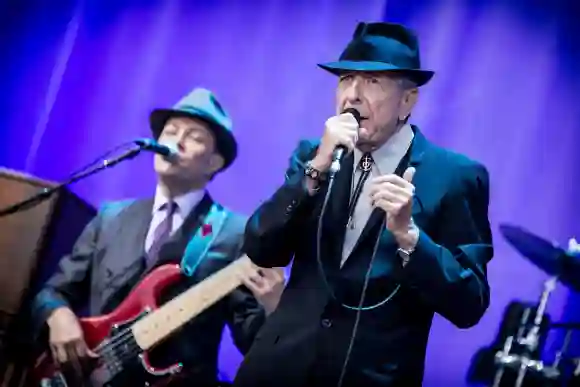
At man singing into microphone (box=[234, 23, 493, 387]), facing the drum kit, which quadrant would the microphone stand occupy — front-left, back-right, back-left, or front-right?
back-left

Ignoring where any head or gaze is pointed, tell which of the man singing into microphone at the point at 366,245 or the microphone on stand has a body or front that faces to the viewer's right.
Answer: the microphone on stand

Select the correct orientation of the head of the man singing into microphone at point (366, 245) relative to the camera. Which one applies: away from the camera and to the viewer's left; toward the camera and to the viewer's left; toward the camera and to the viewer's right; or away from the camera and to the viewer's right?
toward the camera and to the viewer's left

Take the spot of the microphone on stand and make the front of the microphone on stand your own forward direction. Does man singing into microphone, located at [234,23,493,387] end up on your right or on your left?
on your right

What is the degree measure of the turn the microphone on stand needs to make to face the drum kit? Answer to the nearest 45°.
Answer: approximately 45° to its right

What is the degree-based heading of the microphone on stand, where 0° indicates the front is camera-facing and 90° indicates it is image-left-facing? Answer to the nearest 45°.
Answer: approximately 270°

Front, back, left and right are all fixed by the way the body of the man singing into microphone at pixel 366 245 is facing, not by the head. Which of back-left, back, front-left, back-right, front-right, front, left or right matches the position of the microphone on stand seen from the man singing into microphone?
right

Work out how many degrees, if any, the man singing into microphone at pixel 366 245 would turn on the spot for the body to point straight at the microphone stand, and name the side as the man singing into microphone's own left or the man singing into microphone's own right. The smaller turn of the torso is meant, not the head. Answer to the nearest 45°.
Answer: approximately 90° to the man singing into microphone's own right

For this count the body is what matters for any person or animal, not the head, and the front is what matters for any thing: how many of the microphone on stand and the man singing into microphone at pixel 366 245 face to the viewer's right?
1
